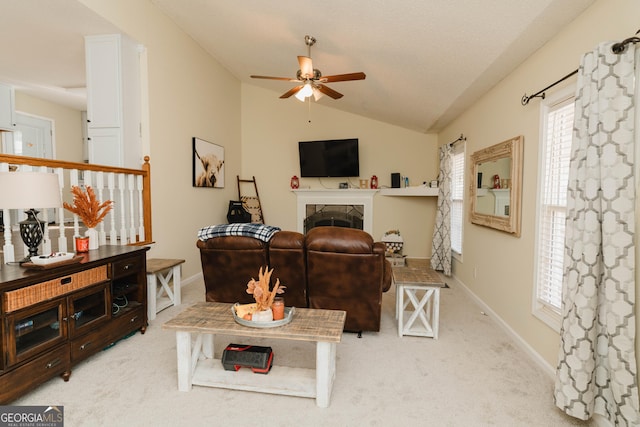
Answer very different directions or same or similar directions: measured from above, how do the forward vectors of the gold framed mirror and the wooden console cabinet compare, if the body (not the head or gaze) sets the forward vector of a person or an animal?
very different directions

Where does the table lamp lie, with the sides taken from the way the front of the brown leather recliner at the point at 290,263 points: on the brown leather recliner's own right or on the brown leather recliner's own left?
on the brown leather recliner's own left

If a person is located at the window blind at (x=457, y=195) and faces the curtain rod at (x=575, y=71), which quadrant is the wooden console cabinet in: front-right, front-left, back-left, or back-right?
front-right

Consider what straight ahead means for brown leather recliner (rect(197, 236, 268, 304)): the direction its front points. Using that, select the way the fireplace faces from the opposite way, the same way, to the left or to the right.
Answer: the opposite way

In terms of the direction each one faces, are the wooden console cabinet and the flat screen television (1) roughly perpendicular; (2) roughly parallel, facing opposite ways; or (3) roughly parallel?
roughly perpendicular

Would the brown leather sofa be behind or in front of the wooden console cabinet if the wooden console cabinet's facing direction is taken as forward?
in front

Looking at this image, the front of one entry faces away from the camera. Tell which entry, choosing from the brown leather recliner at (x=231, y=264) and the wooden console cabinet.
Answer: the brown leather recliner

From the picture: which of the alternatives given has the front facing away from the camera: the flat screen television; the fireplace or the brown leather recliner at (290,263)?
the brown leather recliner

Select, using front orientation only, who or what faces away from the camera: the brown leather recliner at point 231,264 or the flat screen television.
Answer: the brown leather recliner

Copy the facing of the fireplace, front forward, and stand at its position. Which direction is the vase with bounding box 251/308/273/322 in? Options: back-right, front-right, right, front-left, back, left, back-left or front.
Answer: front

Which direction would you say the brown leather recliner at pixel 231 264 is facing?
away from the camera

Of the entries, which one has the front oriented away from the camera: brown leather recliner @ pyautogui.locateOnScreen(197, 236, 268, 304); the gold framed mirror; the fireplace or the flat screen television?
the brown leather recliner

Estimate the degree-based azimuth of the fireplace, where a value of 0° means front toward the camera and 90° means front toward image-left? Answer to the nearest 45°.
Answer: approximately 0°

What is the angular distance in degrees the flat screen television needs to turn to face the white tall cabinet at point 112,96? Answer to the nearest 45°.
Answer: approximately 45° to its right

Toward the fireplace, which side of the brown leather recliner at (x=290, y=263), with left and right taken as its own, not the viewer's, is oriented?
front

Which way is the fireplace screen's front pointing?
toward the camera

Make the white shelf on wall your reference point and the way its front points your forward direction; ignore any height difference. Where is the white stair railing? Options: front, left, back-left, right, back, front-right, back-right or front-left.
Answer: front-right

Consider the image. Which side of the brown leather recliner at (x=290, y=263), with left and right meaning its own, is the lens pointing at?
back

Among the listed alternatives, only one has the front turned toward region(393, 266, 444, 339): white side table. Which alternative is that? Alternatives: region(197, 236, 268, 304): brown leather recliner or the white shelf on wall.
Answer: the white shelf on wall

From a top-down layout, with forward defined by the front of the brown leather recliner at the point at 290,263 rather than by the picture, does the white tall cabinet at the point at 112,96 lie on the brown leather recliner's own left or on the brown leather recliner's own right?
on the brown leather recliner's own left
